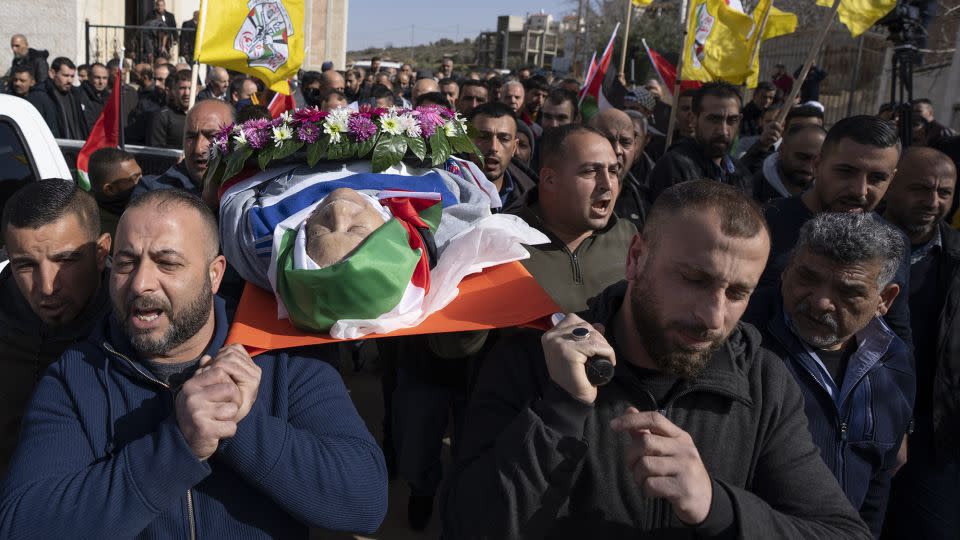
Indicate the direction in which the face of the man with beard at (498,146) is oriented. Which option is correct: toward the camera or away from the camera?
toward the camera

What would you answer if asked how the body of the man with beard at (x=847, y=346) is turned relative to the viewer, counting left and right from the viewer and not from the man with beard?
facing the viewer and to the left of the viewer

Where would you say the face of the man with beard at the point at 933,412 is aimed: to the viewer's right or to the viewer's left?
to the viewer's left

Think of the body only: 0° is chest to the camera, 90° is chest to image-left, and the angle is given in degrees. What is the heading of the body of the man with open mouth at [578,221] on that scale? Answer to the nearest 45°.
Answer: approximately 315°

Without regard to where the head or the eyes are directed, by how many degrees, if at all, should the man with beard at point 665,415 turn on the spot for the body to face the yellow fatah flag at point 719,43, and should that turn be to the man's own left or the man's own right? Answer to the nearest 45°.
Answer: approximately 180°

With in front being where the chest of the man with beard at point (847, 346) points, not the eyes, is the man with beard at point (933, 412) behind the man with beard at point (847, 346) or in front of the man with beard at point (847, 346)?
behind

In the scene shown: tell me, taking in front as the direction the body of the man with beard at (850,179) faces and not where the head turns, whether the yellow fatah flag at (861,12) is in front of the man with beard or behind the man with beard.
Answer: behind

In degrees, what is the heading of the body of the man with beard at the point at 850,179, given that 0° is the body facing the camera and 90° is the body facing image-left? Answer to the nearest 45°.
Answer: approximately 0°

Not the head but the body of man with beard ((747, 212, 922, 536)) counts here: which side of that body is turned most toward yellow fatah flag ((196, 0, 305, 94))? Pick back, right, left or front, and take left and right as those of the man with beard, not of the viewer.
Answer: right

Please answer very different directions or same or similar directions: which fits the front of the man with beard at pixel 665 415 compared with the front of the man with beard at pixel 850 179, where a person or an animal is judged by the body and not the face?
same or similar directions

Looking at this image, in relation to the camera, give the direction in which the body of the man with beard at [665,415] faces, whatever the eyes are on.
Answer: toward the camera

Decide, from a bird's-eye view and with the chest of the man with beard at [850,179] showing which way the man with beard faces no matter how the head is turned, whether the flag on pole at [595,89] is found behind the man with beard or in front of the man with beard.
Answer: behind

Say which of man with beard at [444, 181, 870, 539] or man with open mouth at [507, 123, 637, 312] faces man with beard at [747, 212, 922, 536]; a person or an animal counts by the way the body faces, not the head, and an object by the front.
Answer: man with open mouth at [507, 123, 637, 312]
